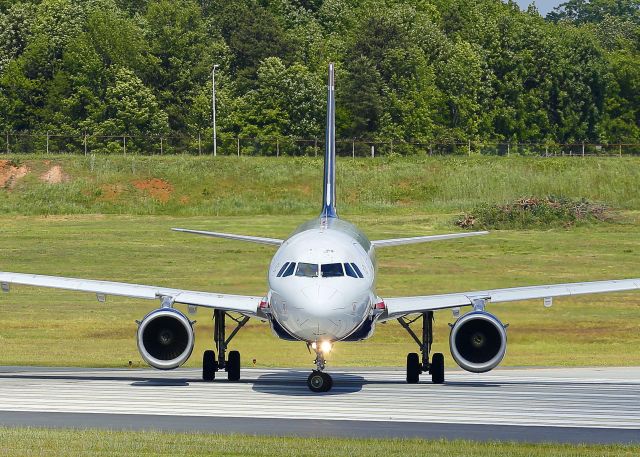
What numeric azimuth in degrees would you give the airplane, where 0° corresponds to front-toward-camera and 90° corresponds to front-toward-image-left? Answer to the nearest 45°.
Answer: approximately 0°
